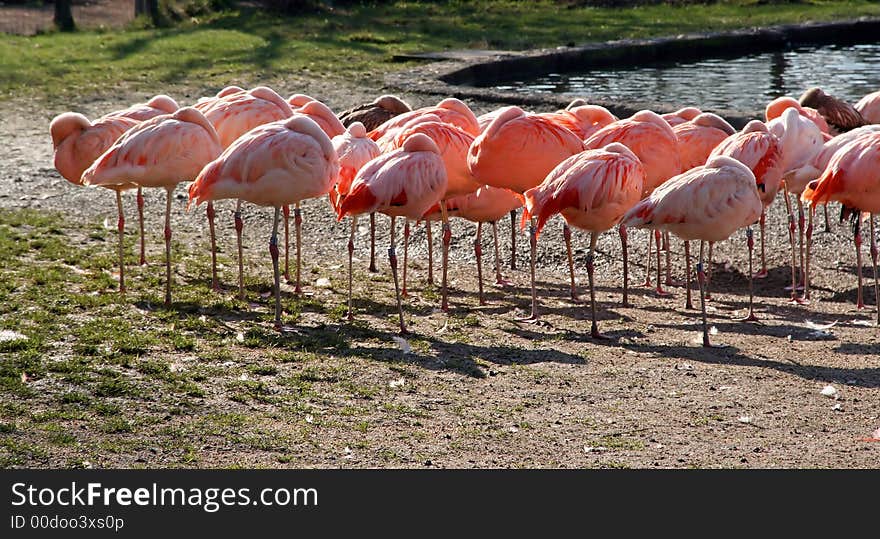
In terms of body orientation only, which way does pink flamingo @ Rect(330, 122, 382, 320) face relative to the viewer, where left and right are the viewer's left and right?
facing away from the viewer and to the right of the viewer

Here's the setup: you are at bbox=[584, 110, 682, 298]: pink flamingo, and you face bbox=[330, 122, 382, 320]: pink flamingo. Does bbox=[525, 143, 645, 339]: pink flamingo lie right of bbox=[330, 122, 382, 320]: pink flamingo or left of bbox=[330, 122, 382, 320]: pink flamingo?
left

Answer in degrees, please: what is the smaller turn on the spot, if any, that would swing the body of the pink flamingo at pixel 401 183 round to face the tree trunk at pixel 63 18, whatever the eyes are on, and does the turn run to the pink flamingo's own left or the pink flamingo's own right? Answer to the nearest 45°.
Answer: approximately 90° to the pink flamingo's own left

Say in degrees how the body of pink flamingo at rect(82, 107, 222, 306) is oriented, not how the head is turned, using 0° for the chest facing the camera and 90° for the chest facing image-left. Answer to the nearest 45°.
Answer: approximately 270°

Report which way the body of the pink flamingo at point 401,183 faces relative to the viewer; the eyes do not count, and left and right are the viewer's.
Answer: facing to the right of the viewer

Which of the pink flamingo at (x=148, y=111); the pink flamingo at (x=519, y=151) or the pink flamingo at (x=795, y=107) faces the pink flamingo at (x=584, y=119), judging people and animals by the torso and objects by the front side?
the pink flamingo at (x=148, y=111)

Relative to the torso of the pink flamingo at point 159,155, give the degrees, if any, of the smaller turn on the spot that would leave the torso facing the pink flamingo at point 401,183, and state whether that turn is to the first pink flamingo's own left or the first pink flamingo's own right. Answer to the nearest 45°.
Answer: approximately 45° to the first pink flamingo's own right

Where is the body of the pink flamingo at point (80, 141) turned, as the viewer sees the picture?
to the viewer's left

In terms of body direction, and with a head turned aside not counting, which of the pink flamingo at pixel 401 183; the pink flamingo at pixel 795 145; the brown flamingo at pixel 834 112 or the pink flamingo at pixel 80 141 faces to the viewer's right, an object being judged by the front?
the pink flamingo at pixel 401 183
